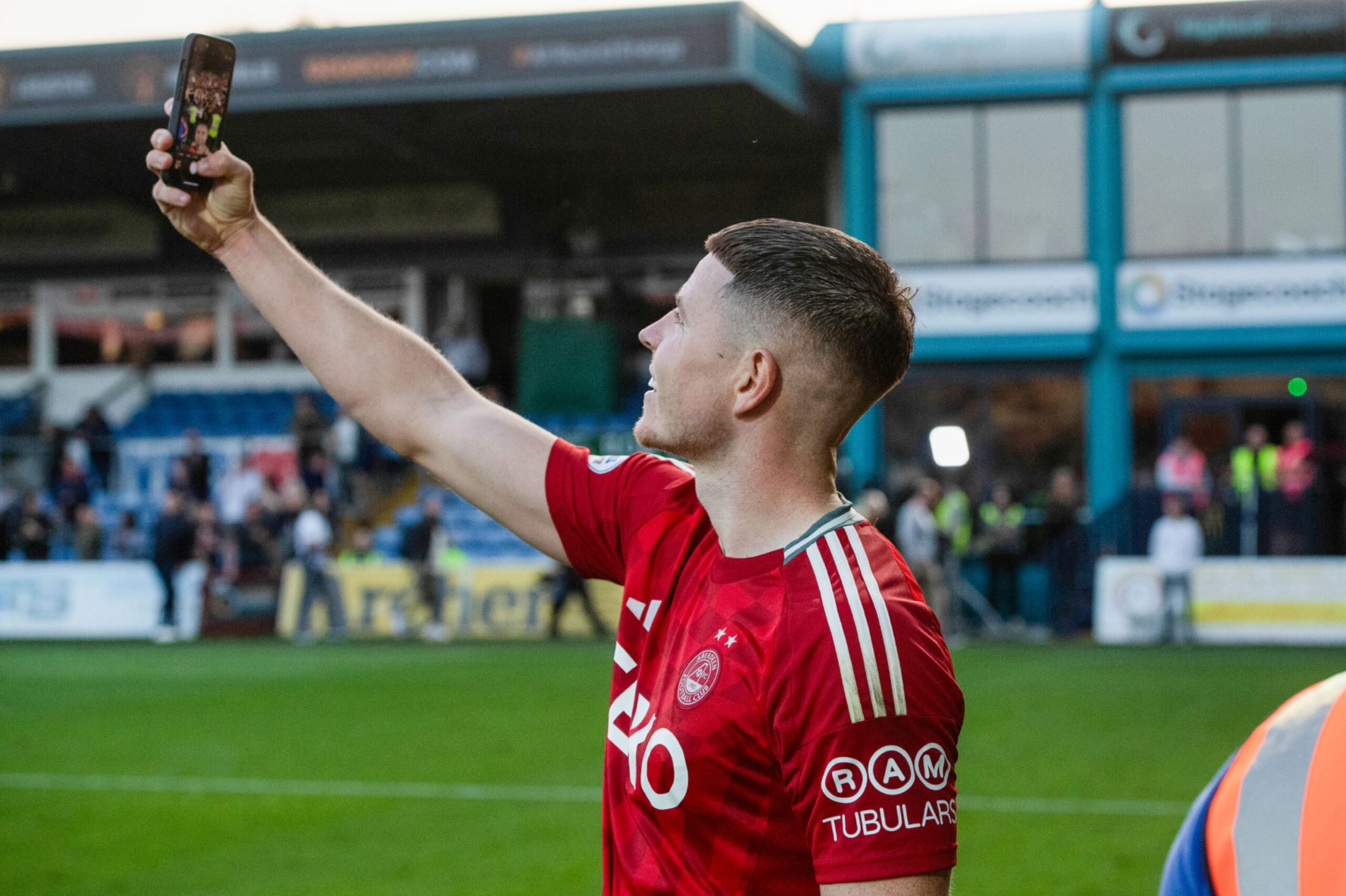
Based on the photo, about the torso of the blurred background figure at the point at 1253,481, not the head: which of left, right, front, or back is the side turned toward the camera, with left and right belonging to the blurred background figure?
front

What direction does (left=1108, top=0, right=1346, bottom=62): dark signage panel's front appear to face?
toward the camera

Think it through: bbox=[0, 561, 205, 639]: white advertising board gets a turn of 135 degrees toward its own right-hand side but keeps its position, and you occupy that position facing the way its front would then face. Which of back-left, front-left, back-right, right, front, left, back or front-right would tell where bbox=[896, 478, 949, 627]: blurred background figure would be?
back

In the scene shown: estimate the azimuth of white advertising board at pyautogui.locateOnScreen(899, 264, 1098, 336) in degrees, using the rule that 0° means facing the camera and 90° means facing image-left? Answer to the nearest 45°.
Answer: approximately 0°

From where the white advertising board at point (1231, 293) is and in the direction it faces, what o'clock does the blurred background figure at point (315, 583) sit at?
The blurred background figure is roughly at 2 o'clock from the white advertising board.

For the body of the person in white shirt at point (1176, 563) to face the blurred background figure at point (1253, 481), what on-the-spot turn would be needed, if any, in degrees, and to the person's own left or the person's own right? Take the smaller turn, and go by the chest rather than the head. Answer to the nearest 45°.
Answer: approximately 180°

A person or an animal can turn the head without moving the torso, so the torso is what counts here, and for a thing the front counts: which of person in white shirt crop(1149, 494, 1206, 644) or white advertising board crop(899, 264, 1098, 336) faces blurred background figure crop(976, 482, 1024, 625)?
the white advertising board

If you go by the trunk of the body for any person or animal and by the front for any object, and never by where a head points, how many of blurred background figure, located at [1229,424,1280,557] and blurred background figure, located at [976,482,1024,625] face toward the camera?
2

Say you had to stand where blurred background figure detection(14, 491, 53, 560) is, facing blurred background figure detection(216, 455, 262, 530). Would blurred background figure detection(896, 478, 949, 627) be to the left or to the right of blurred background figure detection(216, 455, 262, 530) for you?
right

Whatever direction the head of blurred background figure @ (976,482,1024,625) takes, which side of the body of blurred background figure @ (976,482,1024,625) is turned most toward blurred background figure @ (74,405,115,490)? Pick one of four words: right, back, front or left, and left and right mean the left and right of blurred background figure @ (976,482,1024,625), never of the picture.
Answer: right

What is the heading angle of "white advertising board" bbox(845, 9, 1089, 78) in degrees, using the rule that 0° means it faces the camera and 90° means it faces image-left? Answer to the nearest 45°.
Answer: approximately 0°

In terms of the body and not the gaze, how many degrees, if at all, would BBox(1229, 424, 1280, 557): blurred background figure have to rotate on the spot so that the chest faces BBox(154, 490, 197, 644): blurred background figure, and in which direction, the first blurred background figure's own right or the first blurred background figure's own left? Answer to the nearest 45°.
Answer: approximately 90° to the first blurred background figure's own right

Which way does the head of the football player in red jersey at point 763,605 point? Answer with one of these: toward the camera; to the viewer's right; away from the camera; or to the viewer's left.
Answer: to the viewer's left

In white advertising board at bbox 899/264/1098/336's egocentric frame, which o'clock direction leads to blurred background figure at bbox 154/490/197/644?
The blurred background figure is roughly at 2 o'clock from the white advertising board.

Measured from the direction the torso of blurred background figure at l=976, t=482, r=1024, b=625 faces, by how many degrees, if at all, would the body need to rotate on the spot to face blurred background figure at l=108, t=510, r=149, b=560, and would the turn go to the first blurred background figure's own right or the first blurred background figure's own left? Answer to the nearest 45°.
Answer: approximately 90° to the first blurred background figure's own right
